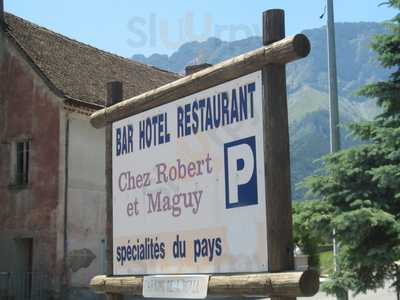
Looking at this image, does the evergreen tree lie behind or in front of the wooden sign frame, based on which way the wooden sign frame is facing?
behind

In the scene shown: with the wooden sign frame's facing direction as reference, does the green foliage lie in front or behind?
behind

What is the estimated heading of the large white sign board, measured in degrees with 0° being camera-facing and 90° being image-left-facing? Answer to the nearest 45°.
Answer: approximately 45°

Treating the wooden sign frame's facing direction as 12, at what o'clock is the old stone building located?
The old stone building is roughly at 4 o'clock from the wooden sign frame.

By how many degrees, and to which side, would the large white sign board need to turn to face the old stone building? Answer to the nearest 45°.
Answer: approximately 135° to its right
